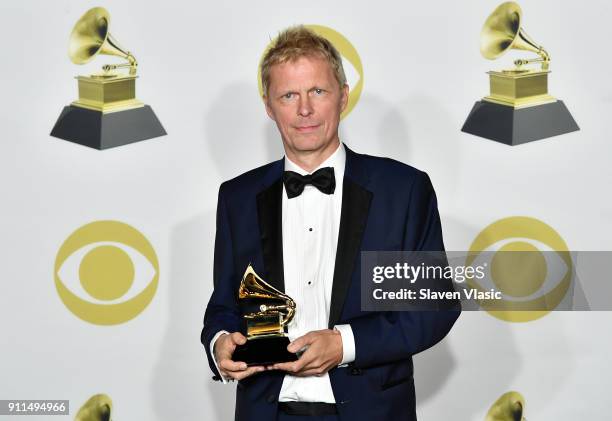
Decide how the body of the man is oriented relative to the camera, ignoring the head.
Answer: toward the camera
